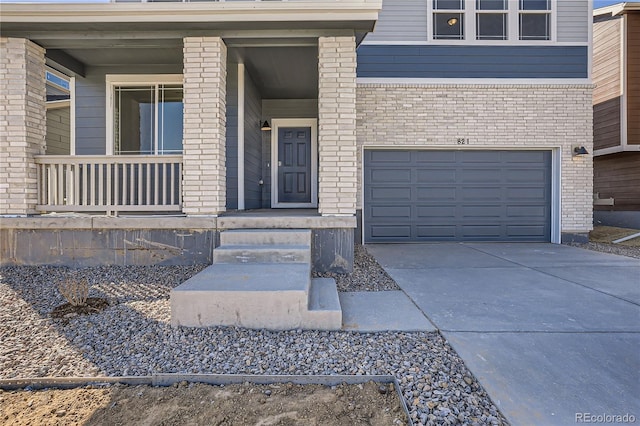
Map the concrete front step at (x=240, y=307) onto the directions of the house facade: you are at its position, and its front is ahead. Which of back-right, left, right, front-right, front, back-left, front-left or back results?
front

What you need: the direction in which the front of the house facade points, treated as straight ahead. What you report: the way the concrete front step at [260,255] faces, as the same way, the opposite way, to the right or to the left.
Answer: the same way

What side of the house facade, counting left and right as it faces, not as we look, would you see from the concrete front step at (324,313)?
front

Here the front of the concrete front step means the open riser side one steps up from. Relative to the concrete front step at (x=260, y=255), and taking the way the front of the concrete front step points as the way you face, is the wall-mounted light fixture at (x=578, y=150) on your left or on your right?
on your left

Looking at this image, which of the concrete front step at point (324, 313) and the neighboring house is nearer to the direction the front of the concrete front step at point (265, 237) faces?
the concrete front step

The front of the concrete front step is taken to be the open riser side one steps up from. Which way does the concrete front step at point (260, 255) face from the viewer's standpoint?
toward the camera

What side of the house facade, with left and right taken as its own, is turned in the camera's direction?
front

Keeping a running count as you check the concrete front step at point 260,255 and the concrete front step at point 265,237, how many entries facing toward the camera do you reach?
2

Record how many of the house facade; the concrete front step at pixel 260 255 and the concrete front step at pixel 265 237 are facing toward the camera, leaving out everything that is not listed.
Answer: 3

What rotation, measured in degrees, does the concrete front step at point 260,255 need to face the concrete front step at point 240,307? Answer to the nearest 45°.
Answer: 0° — it already faces it
